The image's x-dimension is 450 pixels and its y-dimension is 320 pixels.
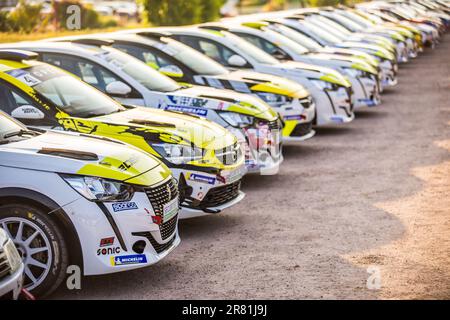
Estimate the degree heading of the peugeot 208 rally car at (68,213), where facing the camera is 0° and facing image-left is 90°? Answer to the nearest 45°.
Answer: approximately 315°

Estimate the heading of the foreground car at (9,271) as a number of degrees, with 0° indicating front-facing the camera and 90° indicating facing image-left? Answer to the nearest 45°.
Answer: approximately 315°

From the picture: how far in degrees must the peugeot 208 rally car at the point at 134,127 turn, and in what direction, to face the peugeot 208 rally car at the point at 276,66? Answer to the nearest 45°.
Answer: approximately 90° to its left

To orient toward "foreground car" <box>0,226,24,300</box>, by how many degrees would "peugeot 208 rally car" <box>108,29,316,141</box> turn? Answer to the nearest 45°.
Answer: approximately 45° to its right

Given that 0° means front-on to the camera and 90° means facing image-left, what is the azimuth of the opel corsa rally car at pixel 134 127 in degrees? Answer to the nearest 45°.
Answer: approximately 315°

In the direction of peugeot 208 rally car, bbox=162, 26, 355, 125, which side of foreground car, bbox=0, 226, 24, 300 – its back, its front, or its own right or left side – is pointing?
left

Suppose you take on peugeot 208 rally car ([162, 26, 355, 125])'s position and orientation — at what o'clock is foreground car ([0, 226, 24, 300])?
The foreground car is roughly at 2 o'clock from the peugeot 208 rally car.
